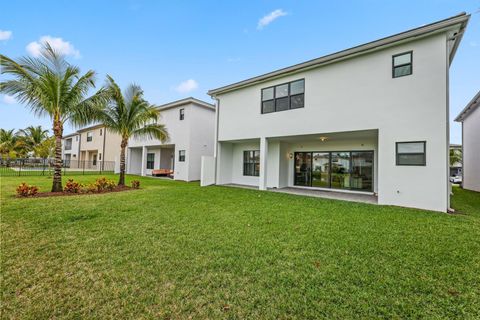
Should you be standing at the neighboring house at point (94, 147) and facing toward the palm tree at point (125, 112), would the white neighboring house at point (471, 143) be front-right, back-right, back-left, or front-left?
front-left

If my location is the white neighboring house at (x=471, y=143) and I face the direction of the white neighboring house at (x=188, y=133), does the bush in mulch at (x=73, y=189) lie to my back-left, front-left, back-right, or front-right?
front-left

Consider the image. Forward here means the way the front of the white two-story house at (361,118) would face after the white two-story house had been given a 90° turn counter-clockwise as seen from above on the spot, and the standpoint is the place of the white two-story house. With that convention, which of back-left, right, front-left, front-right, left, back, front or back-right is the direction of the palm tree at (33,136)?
front-left
